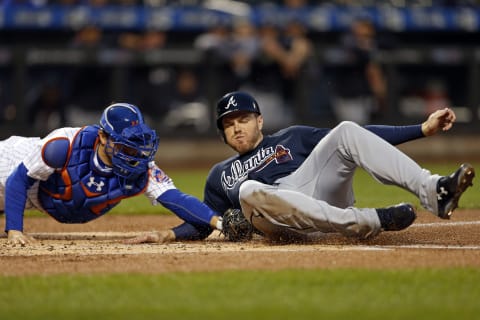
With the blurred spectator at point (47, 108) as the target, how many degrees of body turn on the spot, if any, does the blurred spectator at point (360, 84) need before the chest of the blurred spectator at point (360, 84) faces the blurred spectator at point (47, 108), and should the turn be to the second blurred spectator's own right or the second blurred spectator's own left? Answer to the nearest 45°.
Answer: approximately 90° to the second blurred spectator's own right

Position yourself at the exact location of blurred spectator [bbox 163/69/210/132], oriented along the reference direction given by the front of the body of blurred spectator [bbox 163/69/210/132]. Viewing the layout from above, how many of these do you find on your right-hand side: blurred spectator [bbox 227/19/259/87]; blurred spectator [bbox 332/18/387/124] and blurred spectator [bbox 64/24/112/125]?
1

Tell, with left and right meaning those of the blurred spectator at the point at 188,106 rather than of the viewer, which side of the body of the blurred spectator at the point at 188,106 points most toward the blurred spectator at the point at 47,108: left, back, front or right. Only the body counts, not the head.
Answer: right

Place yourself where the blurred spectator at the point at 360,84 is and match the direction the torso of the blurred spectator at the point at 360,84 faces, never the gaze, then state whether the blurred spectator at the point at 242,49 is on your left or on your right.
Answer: on your right

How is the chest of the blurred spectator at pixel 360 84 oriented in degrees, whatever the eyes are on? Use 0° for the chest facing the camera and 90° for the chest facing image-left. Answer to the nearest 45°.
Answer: approximately 0°

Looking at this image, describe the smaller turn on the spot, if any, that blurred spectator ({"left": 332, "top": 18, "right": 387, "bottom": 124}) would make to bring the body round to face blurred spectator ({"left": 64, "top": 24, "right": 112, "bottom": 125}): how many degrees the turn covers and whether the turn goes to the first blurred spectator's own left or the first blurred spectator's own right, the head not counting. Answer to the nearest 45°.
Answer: approximately 90° to the first blurred spectator's own right

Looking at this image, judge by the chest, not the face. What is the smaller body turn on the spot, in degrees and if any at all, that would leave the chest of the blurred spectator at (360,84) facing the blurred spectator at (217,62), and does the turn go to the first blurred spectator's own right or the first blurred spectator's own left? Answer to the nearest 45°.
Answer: approximately 90° to the first blurred spectator's own right

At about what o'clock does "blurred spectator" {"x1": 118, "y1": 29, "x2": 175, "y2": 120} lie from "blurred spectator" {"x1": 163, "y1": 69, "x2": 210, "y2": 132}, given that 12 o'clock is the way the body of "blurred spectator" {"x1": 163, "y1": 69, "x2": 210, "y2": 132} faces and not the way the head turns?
"blurred spectator" {"x1": 118, "y1": 29, "x2": 175, "y2": 120} is roughly at 3 o'clock from "blurred spectator" {"x1": 163, "y1": 69, "x2": 210, "y2": 132}.

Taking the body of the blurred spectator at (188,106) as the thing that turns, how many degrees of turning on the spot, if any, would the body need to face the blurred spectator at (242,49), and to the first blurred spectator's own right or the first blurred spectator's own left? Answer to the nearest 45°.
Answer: approximately 90° to the first blurred spectator's own left

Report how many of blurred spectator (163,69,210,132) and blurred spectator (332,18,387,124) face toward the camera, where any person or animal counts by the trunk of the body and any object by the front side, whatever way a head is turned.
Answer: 2

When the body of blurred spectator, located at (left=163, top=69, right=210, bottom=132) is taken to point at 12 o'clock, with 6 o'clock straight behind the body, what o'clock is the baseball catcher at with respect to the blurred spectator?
The baseball catcher is roughly at 12 o'clock from the blurred spectator.
